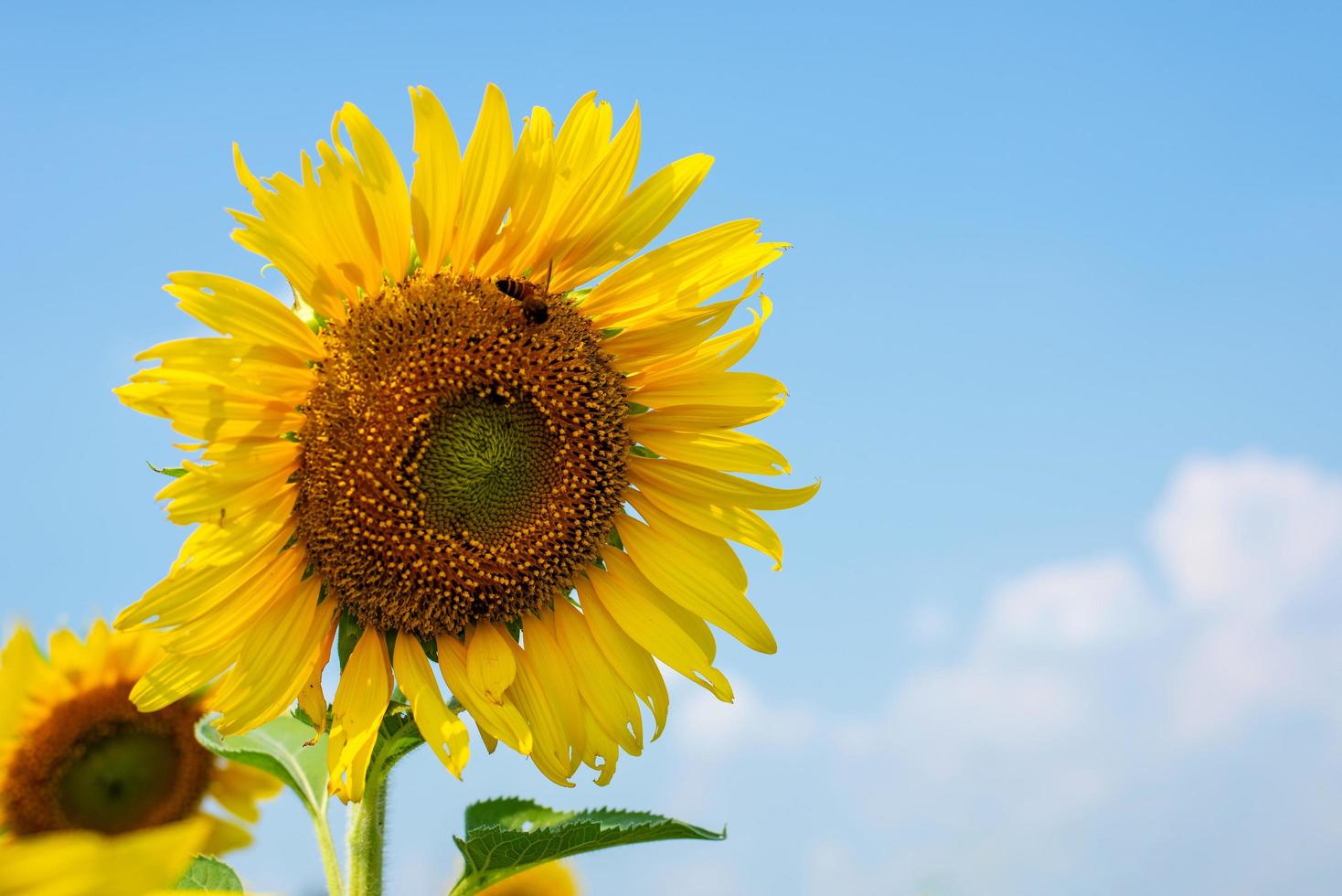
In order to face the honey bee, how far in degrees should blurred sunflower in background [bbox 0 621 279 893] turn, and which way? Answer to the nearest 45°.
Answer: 0° — it already faces it

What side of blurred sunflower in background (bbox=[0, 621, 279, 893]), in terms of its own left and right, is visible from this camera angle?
front

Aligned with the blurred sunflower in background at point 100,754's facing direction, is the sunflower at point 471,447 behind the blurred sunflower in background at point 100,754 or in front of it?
in front

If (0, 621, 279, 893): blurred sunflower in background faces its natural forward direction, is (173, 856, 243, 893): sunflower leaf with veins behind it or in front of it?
in front

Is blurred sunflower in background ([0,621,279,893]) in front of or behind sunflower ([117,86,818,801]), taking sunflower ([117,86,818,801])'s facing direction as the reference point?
behind

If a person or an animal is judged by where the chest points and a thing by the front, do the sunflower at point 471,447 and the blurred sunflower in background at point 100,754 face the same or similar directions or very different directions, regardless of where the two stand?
same or similar directions

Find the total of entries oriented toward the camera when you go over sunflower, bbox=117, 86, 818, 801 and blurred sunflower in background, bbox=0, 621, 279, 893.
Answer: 2
